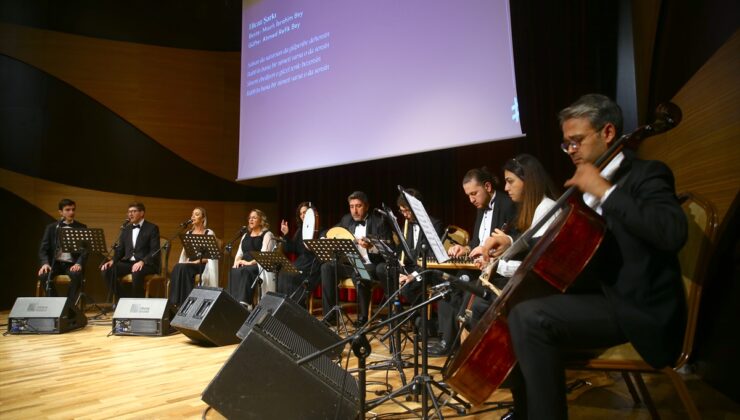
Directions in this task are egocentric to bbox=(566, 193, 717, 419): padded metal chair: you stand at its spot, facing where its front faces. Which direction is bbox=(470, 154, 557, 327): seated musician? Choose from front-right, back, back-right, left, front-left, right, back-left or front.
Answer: front-right

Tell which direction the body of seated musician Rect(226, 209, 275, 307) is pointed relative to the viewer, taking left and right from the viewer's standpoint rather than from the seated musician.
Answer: facing the viewer and to the left of the viewer

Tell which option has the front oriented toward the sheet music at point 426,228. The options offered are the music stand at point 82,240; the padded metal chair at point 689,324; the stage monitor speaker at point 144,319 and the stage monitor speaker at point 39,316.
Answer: the padded metal chair

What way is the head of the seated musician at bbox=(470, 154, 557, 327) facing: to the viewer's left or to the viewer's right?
to the viewer's left

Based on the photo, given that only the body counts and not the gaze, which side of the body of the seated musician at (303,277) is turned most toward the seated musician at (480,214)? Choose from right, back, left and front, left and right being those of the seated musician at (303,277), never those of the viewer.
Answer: left

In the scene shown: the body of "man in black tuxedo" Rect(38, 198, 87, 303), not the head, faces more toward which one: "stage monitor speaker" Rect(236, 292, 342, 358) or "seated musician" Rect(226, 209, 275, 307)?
the stage monitor speaker

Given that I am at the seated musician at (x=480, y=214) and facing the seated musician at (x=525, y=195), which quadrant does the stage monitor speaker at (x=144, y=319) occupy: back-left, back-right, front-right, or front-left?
back-right

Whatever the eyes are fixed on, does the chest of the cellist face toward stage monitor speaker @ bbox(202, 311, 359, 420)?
yes

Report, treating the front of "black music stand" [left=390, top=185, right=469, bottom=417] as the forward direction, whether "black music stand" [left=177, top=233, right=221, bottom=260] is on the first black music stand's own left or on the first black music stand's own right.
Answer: on the first black music stand's own left

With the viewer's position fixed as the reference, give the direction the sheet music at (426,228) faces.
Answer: facing to the right of the viewer

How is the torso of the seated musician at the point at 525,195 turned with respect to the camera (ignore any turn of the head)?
to the viewer's left

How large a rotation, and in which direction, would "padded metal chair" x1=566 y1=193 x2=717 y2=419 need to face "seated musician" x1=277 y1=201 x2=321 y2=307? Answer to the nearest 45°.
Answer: approximately 45° to its right

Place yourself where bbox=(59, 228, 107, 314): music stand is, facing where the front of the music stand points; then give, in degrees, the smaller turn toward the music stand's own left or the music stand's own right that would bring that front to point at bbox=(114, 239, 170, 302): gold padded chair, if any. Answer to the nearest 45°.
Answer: approximately 45° to the music stand's own right

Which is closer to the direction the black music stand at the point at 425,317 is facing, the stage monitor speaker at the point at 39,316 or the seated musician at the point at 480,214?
the seated musician

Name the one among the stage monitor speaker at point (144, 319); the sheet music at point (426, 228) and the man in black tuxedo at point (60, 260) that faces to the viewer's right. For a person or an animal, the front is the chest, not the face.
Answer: the sheet music

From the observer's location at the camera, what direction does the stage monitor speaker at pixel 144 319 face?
facing away from the viewer

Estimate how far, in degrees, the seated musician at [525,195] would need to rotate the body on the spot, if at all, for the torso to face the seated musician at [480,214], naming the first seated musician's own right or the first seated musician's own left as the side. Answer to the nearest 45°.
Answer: approximately 90° to the first seated musician's own right

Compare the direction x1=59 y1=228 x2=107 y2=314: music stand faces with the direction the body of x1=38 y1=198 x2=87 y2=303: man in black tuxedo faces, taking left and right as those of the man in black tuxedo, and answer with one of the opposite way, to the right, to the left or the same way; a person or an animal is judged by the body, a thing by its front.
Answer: the opposite way

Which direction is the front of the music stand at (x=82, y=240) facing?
away from the camera

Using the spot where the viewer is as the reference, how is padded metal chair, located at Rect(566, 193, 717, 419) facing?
facing to the left of the viewer

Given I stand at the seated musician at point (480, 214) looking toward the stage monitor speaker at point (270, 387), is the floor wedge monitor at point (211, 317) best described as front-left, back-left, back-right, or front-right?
front-right

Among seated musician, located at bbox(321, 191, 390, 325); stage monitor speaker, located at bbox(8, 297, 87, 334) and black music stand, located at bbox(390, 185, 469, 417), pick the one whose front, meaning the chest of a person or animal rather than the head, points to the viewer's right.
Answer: the black music stand
